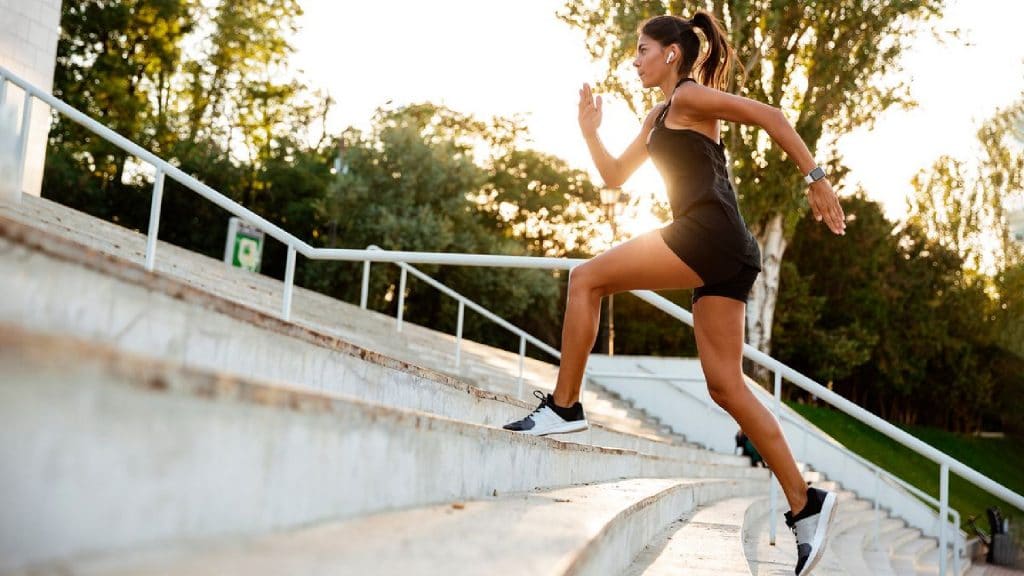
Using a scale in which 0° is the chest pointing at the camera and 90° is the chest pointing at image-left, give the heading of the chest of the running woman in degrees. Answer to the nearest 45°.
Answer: approximately 90°

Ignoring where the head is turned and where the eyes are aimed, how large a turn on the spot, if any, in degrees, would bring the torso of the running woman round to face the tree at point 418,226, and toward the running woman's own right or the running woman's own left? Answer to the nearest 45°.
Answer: approximately 90° to the running woman's own right

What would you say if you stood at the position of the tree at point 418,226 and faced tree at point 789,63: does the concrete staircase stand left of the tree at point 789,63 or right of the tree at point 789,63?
right

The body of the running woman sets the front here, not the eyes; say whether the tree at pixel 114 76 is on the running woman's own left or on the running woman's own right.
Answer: on the running woman's own right

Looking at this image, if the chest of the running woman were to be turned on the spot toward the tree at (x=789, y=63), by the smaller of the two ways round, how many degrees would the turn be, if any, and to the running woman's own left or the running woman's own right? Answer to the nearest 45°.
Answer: approximately 90° to the running woman's own right

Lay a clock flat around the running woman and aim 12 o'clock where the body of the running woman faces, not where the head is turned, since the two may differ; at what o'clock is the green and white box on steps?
The green and white box on steps is roughly at 2 o'clock from the running woman.

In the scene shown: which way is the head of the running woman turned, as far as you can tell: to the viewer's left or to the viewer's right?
to the viewer's left
